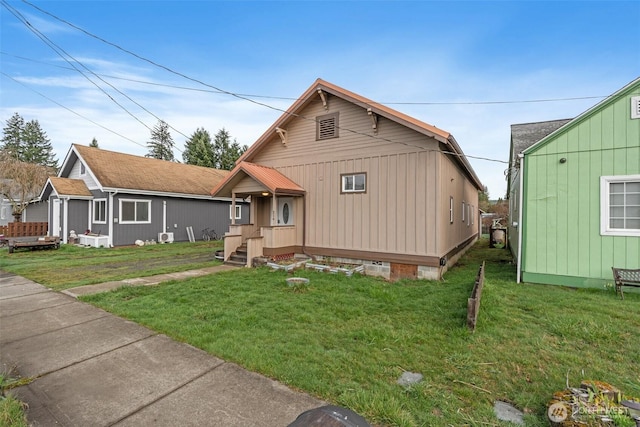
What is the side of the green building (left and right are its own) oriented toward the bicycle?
right

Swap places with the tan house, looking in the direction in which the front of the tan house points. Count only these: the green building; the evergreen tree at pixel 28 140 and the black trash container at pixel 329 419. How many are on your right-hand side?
1

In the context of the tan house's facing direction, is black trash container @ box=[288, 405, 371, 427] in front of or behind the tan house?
in front

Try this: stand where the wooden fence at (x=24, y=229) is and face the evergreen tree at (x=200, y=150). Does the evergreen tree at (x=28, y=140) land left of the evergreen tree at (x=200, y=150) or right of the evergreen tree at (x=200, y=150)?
left

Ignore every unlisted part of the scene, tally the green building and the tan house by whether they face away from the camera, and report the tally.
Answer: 0

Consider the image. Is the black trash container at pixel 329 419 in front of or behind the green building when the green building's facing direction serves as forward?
in front

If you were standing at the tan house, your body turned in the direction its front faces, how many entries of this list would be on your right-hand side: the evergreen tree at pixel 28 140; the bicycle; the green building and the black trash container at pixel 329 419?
2

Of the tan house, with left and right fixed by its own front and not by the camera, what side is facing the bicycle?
right

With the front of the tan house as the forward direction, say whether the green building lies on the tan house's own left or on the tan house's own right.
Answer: on the tan house's own left

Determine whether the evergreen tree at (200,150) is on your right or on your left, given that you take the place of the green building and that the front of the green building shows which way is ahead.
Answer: on your right
